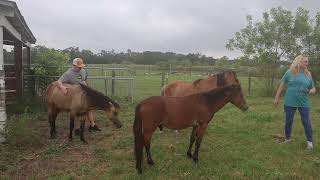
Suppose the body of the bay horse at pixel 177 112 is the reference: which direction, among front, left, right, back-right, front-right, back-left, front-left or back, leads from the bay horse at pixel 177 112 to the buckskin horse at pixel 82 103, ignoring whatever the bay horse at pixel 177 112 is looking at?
back-left

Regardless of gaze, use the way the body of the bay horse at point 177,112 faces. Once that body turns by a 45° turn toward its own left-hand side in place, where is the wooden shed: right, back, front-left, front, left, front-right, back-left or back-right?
left

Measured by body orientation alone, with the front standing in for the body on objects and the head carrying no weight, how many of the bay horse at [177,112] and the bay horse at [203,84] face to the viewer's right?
2

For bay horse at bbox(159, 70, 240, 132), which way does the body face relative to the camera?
to the viewer's right

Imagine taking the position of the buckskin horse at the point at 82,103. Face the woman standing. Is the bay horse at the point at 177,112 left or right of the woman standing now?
right

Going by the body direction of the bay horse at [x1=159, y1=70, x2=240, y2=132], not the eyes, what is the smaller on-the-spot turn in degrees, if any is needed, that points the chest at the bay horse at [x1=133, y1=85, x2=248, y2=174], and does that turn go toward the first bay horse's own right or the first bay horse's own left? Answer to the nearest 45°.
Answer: approximately 90° to the first bay horse's own right

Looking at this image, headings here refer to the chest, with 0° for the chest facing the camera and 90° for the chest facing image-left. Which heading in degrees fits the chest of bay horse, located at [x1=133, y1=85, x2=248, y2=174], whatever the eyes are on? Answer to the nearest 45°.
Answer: approximately 270°

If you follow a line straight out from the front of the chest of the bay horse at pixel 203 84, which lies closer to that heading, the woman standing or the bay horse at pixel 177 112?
the woman standing

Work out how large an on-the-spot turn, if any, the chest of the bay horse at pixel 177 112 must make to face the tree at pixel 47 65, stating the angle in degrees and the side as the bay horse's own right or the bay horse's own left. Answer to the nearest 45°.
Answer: approximately 135° to the bay horse's own left

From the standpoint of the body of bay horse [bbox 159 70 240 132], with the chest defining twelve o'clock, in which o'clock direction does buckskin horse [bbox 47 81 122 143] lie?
buckskin horse [bbox 47 81 122 143] is roughly at 5 o'clock from bay horse [bbox 159 70 240 132].

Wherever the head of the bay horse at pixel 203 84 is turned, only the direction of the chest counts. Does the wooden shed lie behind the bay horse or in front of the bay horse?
behind
